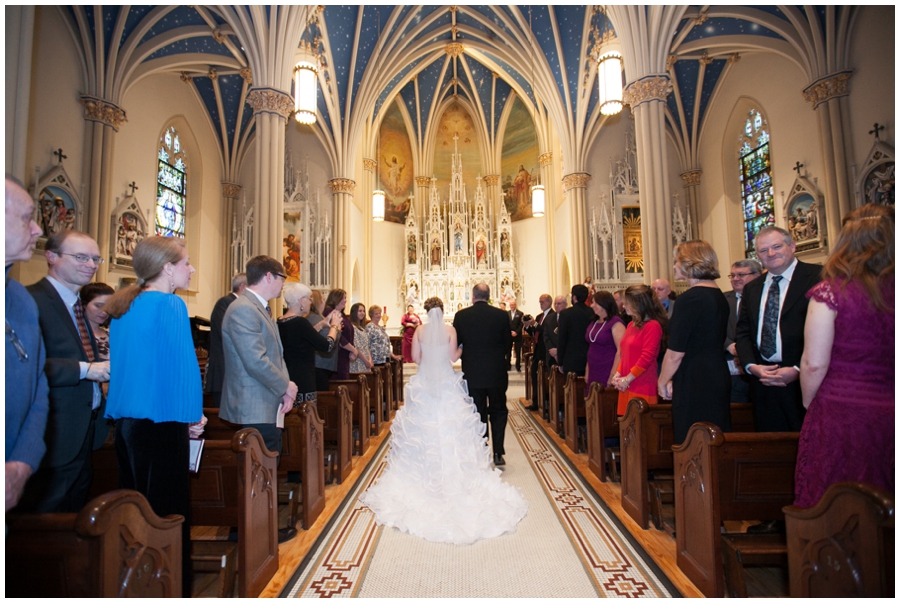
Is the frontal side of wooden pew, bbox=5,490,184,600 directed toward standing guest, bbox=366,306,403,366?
yes

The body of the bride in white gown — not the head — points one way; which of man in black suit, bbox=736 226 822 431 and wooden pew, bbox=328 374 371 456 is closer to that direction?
the wooden pew

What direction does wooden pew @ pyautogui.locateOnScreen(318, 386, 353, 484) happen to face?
away from the camera

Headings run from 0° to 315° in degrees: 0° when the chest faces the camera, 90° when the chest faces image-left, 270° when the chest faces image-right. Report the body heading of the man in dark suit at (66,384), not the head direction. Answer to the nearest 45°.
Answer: approximately 315°

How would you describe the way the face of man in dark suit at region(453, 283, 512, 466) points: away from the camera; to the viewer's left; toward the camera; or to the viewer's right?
away from the camera

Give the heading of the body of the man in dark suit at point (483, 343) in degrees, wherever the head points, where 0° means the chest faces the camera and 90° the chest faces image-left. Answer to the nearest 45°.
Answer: approximately 180°

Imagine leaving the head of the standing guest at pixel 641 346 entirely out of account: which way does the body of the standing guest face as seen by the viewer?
to the viewer's left

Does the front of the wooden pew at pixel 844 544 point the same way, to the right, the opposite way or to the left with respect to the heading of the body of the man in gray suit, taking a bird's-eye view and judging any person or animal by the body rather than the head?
to the left

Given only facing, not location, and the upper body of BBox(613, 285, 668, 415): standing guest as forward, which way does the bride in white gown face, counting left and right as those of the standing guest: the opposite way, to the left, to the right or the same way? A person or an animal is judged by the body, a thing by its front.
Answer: to the right

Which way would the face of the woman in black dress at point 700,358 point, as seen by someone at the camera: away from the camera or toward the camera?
away from the camera

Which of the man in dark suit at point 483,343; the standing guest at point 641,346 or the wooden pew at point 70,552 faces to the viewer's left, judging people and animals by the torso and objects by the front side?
the standing guest

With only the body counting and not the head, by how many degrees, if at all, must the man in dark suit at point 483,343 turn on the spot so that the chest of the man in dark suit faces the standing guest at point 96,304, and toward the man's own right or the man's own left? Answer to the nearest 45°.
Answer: approximately 135° to the man's own left
